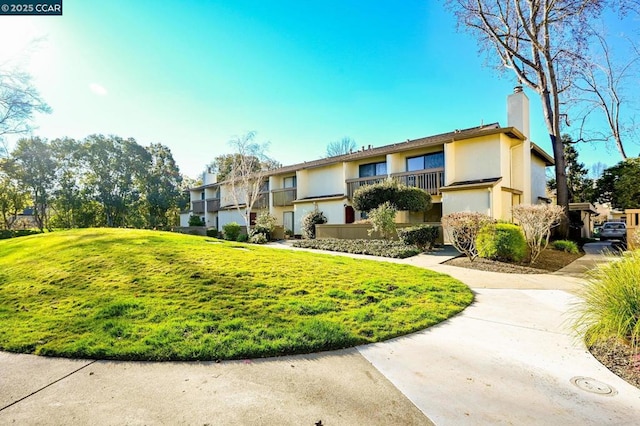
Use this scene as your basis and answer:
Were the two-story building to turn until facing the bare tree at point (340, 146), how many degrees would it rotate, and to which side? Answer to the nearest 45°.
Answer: approximately 135° to its right

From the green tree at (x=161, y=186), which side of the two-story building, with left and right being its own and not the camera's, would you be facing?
right

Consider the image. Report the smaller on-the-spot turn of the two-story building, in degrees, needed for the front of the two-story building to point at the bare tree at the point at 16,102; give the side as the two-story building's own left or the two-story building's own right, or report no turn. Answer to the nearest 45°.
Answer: approximately 45° to the two-story building's own right

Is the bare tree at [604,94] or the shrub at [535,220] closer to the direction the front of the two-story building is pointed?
the shrub

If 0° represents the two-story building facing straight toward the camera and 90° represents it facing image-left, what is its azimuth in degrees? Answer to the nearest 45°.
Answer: approximately 45°

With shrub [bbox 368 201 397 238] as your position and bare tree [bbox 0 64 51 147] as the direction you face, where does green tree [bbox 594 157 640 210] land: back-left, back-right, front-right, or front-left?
back-right

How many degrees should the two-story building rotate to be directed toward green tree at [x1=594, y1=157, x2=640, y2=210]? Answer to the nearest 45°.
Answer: approximately 180°

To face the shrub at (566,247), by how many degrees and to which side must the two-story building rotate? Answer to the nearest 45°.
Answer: approximately 90° to its left

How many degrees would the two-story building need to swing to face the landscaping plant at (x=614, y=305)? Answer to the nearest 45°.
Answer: approximately 45° to its left
